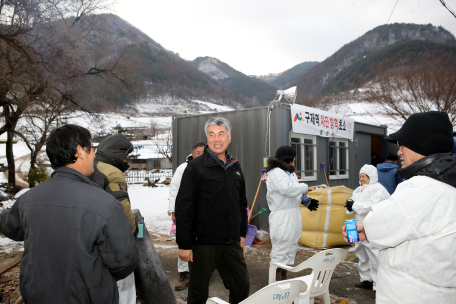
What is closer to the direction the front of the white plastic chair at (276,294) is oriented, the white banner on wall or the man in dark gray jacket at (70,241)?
the man in dark gray jacket

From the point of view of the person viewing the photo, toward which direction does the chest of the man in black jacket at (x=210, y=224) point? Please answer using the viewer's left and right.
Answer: facing the viewer and to the right of the viewer

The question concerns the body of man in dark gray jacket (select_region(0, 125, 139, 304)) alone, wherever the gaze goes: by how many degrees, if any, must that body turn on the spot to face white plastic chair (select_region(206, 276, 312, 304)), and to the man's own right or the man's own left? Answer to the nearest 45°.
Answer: approximately 45° to the man's own right

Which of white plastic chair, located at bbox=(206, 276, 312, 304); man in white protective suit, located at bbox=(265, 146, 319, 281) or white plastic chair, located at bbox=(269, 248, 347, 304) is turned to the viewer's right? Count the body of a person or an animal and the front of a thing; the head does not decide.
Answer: the man in white protective suit

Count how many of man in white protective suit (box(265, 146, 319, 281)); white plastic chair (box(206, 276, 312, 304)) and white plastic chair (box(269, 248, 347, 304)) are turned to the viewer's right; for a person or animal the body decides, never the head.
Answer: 1

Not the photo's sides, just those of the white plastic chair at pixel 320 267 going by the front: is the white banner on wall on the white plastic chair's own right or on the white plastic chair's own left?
on the white plastic chair's own right

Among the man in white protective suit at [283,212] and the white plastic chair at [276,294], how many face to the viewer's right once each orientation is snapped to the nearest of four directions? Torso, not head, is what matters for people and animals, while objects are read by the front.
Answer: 1

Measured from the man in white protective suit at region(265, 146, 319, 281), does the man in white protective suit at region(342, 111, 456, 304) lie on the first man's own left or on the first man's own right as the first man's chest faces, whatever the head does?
on the first man's own right

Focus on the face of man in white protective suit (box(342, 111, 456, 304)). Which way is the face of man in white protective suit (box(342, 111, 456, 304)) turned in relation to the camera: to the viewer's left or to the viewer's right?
to the viewer's left

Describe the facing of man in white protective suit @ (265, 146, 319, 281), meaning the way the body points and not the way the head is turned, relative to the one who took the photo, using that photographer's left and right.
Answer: facing to the right of the viewer

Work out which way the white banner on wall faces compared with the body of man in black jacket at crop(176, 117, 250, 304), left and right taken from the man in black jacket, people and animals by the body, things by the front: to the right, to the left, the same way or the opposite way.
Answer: the same way

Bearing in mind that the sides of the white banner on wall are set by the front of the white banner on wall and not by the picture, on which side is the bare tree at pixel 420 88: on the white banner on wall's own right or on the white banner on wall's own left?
on the white banner on wall's own left

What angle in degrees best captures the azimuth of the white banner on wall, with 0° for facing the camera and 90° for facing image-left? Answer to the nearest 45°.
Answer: approximately 315°

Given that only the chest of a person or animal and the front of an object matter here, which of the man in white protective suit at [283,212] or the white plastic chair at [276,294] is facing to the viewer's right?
the man in white protective suit
